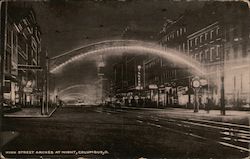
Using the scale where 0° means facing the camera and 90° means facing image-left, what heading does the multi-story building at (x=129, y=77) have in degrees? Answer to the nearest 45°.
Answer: approximately 45°
